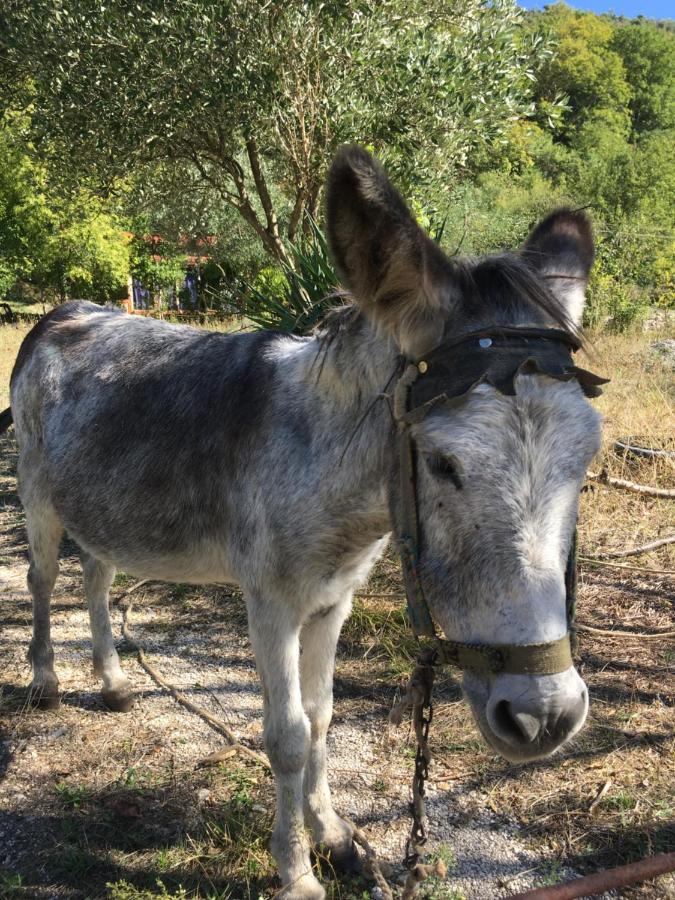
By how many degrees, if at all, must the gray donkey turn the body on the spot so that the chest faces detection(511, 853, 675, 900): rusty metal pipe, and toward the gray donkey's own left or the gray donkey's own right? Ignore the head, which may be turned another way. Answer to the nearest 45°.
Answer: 0° — it already faces it

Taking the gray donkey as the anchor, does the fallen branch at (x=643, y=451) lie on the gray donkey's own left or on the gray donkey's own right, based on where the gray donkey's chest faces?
on the gray donkey's own left

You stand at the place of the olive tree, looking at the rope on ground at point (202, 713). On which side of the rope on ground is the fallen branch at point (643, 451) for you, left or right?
left

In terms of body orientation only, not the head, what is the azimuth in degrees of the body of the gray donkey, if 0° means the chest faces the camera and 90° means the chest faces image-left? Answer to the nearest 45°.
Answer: approximately 315°

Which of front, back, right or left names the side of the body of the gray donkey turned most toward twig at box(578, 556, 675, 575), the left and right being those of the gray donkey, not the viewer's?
left

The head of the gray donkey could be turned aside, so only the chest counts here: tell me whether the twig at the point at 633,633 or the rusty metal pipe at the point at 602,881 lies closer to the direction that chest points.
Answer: the rusty metal pipe

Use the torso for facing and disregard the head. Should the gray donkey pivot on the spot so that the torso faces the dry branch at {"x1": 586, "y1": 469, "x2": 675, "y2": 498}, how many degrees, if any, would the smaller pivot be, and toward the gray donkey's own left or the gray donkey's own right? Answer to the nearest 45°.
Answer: approximately 90° to the gray donkey's own left

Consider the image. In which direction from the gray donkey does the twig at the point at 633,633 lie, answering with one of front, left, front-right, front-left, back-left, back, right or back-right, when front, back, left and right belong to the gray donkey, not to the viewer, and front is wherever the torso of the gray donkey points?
left

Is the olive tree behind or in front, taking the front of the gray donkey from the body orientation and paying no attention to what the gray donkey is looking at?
behind
